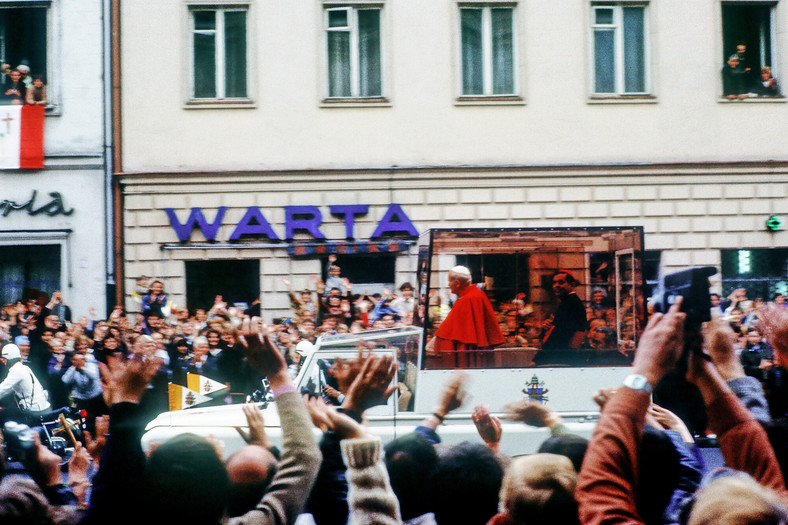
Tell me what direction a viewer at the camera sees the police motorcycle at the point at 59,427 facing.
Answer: facing to the left of the viewer

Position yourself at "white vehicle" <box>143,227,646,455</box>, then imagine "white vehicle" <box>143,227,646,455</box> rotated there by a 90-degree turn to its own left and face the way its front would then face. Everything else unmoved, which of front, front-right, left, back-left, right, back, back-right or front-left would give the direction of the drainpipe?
back-right

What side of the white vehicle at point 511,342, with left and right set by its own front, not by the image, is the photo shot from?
left

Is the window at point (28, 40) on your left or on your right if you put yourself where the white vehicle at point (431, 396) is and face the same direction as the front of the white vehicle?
on your right

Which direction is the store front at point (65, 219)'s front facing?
toward the camera

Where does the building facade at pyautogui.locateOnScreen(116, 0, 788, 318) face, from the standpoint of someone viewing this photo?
facing the viewer

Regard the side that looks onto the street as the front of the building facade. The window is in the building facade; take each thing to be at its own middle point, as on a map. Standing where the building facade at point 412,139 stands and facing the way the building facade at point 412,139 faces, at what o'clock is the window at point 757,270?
The window is roughly at 9 o'clock from the building facade.

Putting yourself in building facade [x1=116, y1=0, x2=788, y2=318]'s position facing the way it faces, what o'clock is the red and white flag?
The red and white flag is roughly at 3 o'clock from the building facade.

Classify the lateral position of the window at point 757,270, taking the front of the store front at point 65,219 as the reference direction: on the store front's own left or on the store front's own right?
on the store front's own left

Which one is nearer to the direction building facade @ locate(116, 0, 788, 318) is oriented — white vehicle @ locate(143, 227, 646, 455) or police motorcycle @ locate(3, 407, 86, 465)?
the white vehicle

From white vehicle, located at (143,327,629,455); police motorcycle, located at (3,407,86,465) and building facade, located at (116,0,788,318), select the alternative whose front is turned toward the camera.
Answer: the building facade

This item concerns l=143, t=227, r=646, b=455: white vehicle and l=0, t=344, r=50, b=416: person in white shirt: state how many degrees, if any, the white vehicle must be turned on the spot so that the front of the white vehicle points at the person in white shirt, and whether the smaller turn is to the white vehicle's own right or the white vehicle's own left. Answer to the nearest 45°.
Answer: approximately 45° to the white vehicle's own right

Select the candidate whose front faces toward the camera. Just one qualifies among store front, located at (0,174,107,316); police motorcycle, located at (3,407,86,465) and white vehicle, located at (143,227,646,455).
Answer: the store front
